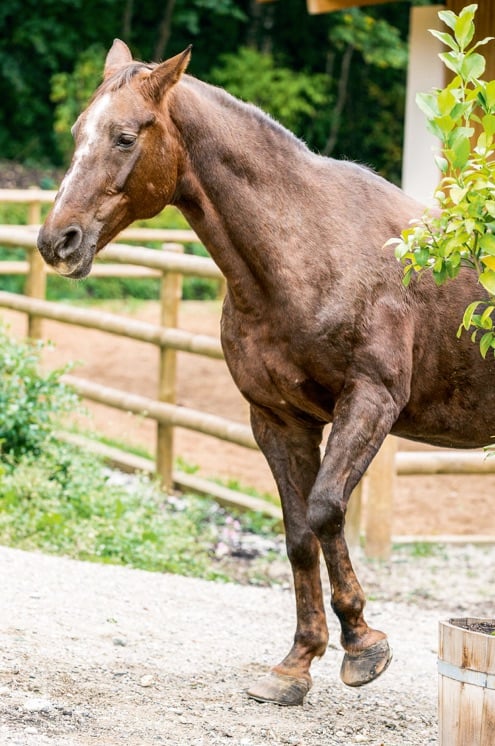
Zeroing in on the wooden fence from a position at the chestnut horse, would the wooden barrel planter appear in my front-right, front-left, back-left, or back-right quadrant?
back-right

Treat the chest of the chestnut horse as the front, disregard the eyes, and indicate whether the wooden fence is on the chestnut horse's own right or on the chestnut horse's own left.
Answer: on the chestnut horse's own right

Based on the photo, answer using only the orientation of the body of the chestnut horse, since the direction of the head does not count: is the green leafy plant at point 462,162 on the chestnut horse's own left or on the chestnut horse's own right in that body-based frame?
on the chestnut horse's own left

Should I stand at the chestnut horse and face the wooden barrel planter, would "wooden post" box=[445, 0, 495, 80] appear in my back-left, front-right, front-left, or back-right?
back-left

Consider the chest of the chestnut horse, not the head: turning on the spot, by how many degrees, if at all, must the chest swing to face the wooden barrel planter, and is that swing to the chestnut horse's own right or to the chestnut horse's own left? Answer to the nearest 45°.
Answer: approximately 90° to the chestnut horse's own left

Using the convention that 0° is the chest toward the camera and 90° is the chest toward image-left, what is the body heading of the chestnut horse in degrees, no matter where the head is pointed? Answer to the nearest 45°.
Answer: approximately 45°

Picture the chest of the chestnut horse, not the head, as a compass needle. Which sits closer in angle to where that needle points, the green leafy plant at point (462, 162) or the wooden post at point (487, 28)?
the green leafy plant
